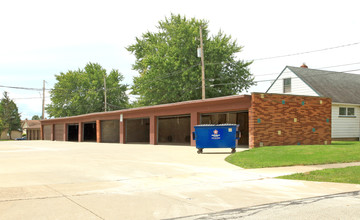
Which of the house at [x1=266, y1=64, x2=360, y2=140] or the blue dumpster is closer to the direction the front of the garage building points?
the blue dumpster

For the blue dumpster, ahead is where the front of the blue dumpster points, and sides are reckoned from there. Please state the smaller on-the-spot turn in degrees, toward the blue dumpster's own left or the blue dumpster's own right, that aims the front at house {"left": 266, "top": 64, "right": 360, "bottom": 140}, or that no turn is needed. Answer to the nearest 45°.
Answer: approximately 135° to the blue dumpster's own left

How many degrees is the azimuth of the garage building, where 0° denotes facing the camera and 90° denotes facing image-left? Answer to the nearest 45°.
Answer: approximately 45°

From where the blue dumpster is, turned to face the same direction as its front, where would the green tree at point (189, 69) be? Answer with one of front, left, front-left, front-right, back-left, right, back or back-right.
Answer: back
